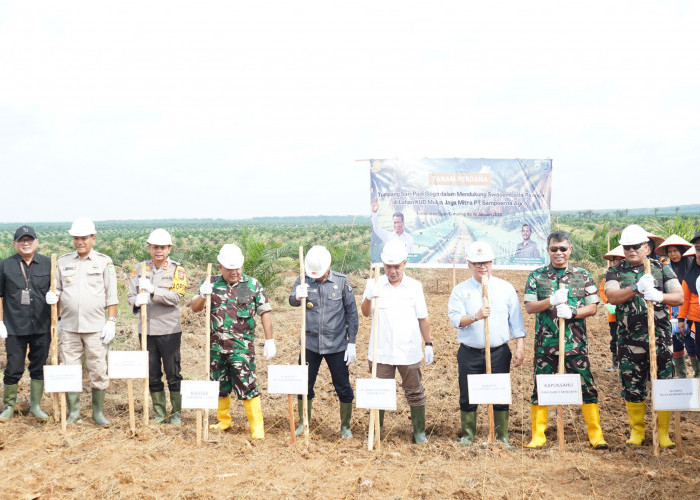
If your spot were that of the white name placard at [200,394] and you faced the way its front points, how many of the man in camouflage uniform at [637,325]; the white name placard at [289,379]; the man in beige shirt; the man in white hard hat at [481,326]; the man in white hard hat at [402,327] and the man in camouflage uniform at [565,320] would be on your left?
5

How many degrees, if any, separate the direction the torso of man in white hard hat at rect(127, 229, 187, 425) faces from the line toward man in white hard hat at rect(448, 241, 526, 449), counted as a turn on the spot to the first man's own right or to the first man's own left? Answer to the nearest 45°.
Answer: approximately 45° to the first man's own left

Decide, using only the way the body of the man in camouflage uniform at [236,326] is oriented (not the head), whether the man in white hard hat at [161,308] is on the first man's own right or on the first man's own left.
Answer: on the first man's own right

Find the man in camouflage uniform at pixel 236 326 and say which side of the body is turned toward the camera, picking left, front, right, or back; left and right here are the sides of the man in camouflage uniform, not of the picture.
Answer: front

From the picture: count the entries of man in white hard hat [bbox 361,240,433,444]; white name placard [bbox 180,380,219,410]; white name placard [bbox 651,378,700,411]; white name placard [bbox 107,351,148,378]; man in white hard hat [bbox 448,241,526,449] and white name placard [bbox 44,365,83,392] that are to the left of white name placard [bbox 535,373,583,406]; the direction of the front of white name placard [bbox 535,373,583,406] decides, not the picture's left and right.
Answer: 1

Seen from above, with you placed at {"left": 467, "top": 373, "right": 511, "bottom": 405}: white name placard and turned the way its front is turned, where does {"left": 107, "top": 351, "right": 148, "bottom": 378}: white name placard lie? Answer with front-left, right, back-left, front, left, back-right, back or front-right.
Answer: right

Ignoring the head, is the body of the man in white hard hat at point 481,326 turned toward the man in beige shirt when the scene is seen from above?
no

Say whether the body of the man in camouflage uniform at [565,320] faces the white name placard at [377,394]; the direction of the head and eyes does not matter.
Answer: no

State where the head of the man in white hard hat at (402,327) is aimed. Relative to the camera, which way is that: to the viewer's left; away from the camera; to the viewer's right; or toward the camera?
toward the camera

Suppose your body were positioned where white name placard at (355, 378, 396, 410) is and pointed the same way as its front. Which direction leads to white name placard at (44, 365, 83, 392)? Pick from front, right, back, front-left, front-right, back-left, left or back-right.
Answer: right

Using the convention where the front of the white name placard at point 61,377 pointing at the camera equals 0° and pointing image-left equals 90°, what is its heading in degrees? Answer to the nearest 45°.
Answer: approximately 0°

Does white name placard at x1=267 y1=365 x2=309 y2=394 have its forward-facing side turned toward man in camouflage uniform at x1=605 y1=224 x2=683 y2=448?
no

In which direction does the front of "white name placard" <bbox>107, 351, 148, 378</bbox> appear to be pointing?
toward the camera

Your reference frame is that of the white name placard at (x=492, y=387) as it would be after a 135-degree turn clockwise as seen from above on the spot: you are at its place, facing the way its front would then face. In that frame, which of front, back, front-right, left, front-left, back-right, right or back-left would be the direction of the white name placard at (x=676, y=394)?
back-right

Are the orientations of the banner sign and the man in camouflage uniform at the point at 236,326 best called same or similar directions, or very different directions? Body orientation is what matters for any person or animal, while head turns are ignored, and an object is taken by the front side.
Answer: same or similar directions

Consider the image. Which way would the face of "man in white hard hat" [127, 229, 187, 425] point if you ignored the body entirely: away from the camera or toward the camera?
toward the camera
